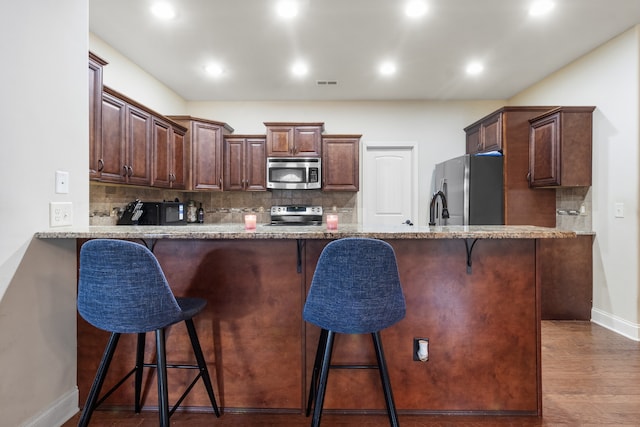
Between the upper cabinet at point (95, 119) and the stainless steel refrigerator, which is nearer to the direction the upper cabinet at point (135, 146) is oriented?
the stainless steel refrigerator

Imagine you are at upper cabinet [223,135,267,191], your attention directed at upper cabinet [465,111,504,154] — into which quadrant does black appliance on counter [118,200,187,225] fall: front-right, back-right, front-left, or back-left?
back-right

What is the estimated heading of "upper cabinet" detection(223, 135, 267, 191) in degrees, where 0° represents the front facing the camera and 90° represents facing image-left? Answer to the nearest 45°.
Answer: approximately 0°

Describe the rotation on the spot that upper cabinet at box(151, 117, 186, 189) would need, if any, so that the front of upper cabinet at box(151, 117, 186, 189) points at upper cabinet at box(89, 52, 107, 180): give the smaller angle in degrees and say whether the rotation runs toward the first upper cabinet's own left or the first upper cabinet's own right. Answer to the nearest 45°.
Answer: approximately 90° to the first upper cabinet's own right

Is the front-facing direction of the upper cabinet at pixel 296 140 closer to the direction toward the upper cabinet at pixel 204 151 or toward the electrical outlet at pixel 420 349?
the electrical outlet

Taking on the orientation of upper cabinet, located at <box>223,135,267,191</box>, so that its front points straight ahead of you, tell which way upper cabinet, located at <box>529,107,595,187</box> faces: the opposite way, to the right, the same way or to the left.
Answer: to the right

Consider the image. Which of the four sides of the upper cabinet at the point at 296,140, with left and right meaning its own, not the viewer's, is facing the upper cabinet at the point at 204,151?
right

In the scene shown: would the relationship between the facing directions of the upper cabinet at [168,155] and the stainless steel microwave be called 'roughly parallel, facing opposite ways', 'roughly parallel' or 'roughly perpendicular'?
roughly perpendicular

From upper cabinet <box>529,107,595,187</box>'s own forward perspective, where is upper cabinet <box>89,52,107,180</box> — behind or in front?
in front
